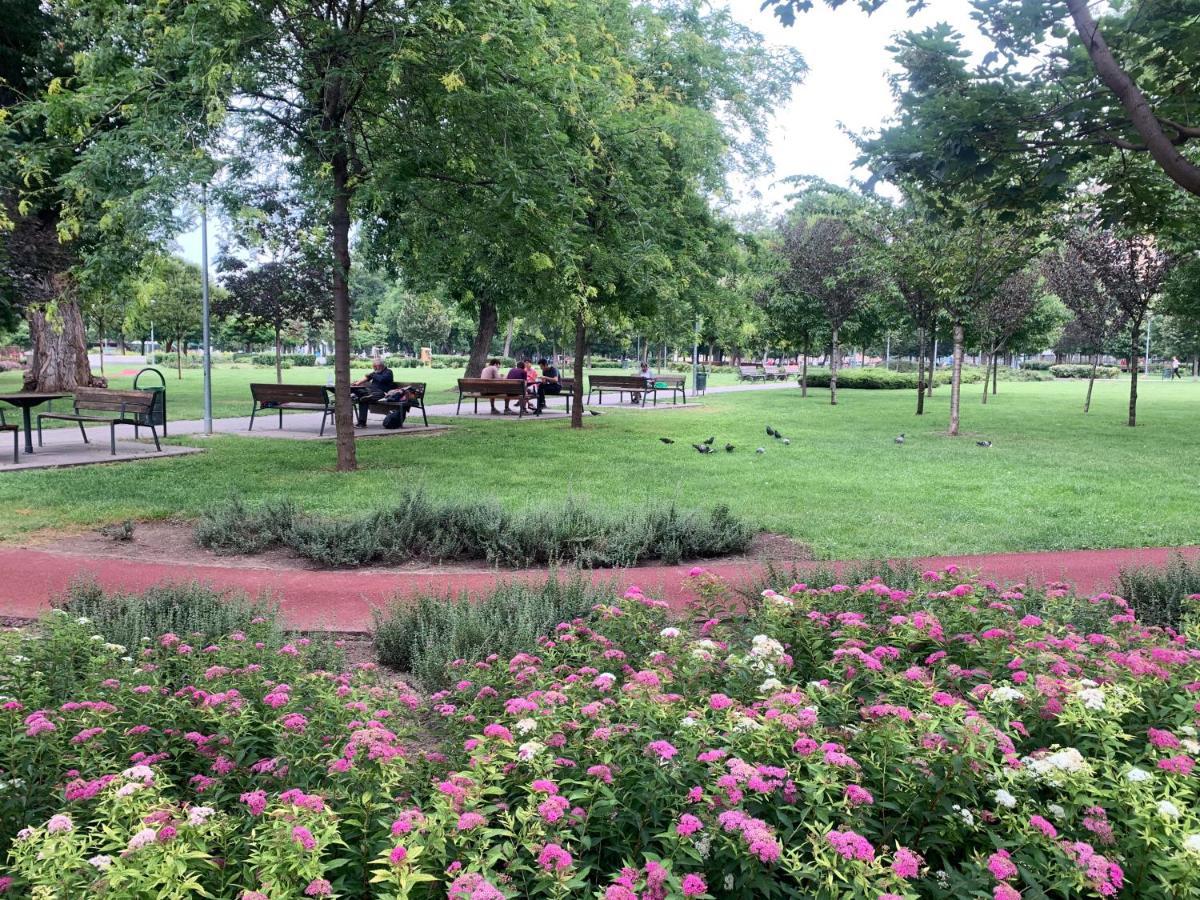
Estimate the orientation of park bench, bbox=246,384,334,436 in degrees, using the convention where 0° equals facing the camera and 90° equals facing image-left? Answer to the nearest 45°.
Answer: approximately 225°

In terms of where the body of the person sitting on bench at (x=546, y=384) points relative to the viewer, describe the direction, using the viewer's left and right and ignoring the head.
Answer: facing to the left of the viewer

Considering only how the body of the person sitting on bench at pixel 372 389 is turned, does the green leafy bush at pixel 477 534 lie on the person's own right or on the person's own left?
on the person's own left
